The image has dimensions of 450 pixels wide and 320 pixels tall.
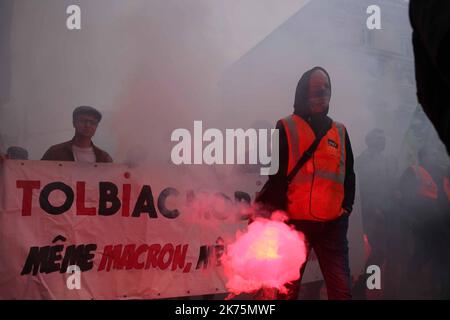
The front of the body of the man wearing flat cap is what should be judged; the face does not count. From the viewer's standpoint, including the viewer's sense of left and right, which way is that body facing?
facing the viewer and to the right of the viewer

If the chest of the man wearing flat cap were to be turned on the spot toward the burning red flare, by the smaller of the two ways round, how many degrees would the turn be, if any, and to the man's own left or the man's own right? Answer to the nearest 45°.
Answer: approximately 45° to the man's own left
